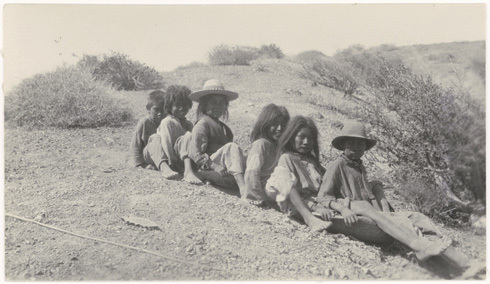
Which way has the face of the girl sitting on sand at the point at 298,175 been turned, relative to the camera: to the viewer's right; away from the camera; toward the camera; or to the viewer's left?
toward the camera

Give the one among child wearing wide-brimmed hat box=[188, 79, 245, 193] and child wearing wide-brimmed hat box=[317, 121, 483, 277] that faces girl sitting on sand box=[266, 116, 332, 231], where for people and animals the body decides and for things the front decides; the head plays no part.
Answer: child wearing wide-brimmed hat box=[188, 79, 245, 193]

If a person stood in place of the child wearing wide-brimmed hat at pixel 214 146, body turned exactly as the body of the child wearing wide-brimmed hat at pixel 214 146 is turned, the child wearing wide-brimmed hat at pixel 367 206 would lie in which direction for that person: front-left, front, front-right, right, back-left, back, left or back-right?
front

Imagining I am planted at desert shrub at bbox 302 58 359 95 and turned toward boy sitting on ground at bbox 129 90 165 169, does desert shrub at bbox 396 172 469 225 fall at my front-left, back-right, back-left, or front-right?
front-left

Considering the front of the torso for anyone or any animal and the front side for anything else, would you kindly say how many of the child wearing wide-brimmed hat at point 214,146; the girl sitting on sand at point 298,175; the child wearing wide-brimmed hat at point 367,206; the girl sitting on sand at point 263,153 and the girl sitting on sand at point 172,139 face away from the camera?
0

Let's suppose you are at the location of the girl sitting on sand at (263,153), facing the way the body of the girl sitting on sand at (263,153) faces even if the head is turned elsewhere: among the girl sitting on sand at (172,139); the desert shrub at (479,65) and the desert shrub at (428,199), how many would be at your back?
1

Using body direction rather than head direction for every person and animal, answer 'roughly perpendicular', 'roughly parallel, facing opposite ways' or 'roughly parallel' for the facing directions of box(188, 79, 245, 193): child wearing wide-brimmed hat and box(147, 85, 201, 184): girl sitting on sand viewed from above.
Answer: roughly parallel

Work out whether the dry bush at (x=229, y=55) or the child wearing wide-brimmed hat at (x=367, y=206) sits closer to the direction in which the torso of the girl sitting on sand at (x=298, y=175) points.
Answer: the child wearing wide-brimmed hat

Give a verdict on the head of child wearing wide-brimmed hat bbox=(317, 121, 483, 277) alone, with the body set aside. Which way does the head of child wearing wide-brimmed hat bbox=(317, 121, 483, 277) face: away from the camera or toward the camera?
toward the camera

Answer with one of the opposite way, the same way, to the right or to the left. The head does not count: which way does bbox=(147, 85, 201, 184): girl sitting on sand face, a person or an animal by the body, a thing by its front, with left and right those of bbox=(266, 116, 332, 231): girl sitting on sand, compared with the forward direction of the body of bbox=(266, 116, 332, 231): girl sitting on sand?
the same way

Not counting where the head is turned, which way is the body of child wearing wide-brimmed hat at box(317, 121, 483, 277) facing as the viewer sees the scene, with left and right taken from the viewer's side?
facing the viewer and to the right of the viewer

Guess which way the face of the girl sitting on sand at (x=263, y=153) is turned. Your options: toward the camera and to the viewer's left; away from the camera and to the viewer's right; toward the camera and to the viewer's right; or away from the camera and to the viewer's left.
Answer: toward the camera and to the viewer's right

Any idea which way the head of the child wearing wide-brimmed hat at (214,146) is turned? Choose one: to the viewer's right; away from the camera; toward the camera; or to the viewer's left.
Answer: toward the camera

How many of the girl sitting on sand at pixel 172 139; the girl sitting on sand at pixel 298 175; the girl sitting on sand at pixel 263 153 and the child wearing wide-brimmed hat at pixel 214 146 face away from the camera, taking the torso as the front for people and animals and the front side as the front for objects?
0
